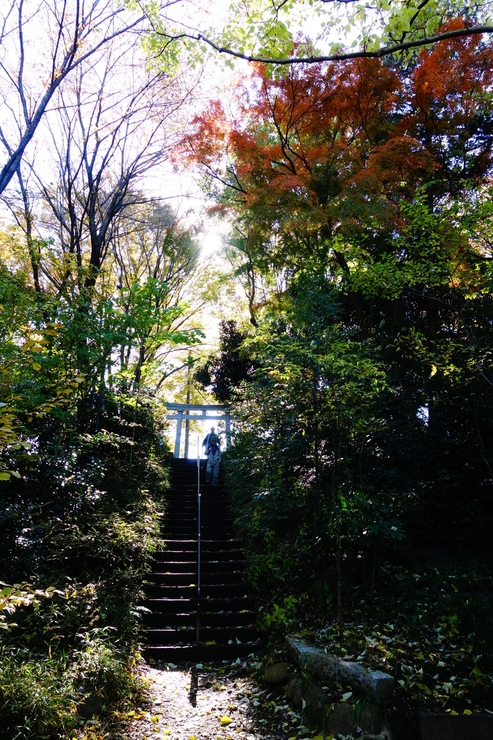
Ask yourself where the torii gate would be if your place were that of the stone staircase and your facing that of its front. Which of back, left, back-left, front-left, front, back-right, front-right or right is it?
back

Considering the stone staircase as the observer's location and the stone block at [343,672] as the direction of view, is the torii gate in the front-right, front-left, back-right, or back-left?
back-left

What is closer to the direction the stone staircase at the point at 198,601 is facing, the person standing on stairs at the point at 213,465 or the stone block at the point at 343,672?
the stone block

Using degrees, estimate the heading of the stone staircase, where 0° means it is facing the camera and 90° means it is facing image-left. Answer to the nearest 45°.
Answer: approximately 0°

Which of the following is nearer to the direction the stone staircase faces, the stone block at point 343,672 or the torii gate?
the stone block
